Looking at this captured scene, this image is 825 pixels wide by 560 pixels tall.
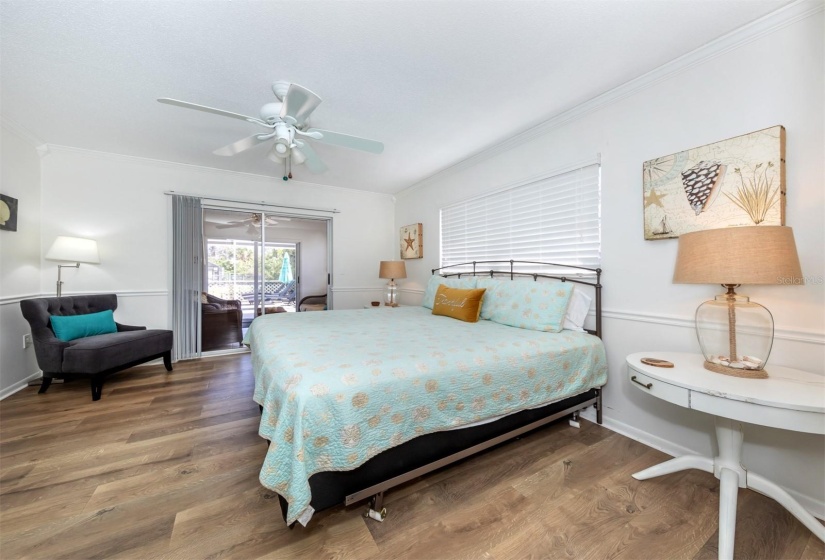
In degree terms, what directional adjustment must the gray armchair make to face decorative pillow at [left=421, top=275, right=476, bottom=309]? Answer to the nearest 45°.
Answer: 0° — it already faces it

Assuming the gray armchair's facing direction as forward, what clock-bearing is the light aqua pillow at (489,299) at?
The light aqua pillow is roughly at 12 o'clock from the gray armchair.

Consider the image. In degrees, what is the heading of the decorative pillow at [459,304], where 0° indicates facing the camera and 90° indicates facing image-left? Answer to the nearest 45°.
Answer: approximately 45°

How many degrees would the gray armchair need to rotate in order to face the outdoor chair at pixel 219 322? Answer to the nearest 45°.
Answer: approximately 90° to its left

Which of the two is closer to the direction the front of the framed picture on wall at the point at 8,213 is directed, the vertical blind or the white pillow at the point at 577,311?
the white pillow

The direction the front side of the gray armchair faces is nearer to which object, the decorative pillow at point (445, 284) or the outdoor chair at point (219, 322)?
the decorative pillow

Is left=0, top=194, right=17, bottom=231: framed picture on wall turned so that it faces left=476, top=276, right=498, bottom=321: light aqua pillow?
yes

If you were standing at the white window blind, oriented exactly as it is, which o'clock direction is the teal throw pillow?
The teal throw pillow is roughly at 1 o'clock from the white window blind.

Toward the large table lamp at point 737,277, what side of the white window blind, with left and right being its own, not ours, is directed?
left

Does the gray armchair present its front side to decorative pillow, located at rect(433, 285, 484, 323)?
yes

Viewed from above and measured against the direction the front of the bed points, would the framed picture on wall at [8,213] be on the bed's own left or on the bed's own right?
on the bed's own right
